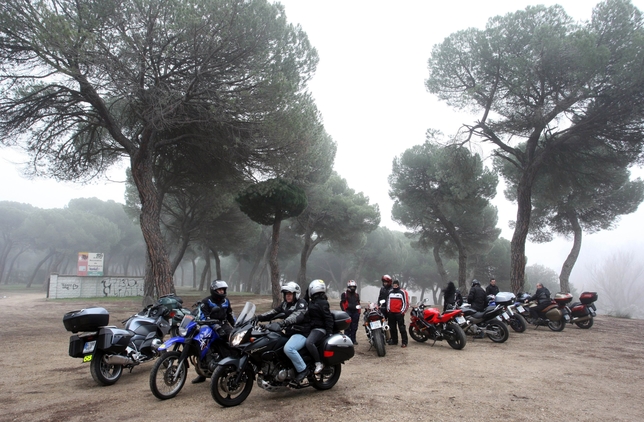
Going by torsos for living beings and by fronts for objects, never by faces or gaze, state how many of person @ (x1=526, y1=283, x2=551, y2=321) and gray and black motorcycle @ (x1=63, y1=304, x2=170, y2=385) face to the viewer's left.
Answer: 1

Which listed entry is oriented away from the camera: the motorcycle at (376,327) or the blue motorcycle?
the motorcycle

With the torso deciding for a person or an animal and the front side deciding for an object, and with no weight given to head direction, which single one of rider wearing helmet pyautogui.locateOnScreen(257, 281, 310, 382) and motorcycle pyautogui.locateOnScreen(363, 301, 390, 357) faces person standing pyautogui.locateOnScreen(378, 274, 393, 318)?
the motorcycle

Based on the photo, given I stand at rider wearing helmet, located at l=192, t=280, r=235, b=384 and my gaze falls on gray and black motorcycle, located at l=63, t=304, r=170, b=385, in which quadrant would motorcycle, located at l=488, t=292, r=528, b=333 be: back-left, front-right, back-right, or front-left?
back-right

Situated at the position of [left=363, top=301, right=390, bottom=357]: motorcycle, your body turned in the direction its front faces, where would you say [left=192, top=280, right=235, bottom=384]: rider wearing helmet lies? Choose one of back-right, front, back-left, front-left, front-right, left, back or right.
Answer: back-left

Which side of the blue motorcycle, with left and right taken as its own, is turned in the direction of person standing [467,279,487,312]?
back

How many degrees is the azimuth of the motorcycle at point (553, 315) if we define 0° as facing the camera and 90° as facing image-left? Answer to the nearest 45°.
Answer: approximately 135°

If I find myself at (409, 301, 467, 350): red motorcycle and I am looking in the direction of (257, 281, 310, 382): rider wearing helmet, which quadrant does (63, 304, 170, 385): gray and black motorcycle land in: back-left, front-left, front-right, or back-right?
front-right

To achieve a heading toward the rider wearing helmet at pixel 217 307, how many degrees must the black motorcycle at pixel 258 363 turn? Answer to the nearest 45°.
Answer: approximately 90° to its right

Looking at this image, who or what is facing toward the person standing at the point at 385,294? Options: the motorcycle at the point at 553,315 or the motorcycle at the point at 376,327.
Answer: the motorcycle at the point at 376,327

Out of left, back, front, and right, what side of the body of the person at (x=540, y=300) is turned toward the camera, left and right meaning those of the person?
left

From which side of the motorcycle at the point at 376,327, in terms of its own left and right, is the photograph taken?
back

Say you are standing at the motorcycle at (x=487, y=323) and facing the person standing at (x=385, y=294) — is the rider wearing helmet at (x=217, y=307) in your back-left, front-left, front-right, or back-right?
front-left

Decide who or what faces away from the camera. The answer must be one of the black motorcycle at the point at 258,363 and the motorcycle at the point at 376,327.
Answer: the motorcycle

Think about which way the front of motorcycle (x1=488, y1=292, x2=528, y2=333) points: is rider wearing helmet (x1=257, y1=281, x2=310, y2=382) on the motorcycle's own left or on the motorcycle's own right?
on the motorcycle's own left

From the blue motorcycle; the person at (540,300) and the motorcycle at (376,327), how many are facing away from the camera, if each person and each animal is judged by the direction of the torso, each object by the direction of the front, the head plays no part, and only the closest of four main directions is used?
1
